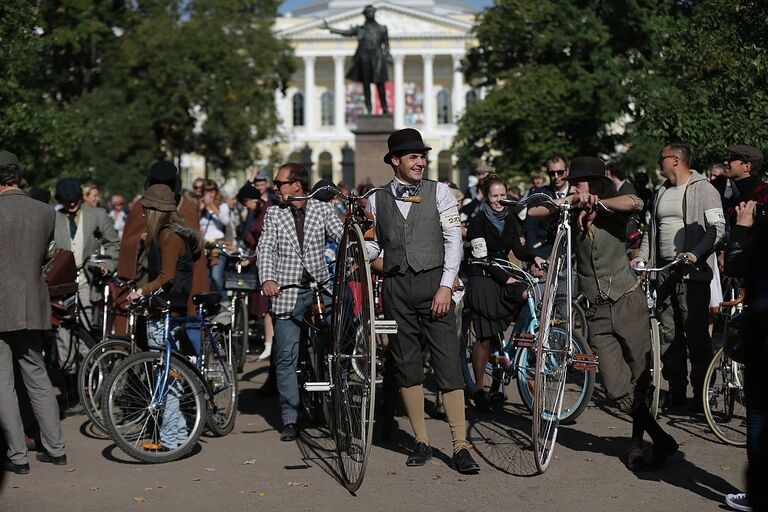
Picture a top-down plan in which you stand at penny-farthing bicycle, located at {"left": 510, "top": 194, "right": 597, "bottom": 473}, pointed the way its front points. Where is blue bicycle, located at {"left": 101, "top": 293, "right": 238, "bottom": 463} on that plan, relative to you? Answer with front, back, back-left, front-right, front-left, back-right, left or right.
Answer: right

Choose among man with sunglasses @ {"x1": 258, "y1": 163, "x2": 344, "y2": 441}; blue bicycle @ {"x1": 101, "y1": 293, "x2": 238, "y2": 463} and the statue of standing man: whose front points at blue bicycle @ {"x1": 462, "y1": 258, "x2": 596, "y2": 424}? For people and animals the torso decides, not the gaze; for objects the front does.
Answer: the statue of standing man

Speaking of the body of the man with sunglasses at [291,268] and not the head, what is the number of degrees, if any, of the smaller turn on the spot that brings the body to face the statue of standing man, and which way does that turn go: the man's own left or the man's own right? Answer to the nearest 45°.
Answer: approximately 180°

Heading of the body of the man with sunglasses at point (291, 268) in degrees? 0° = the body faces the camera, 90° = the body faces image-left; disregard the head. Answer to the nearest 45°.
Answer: approximately 0°

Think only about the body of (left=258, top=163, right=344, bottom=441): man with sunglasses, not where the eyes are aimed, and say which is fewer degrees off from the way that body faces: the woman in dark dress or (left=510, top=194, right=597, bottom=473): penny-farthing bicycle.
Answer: the penny-farthing bicycle

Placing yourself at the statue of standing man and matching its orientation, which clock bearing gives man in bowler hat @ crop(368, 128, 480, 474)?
The man in bowler hat is roughly at 12 o'clock from the statue of standing man.

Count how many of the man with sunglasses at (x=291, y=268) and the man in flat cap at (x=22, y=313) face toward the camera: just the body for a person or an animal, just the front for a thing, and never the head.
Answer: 1

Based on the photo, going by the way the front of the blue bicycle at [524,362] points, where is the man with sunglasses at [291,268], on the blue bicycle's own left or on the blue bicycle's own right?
on the blue bicycle's own right

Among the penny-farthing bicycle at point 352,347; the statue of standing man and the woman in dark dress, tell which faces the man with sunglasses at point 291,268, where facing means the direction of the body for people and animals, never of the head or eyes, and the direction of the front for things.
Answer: the statue of standing man
